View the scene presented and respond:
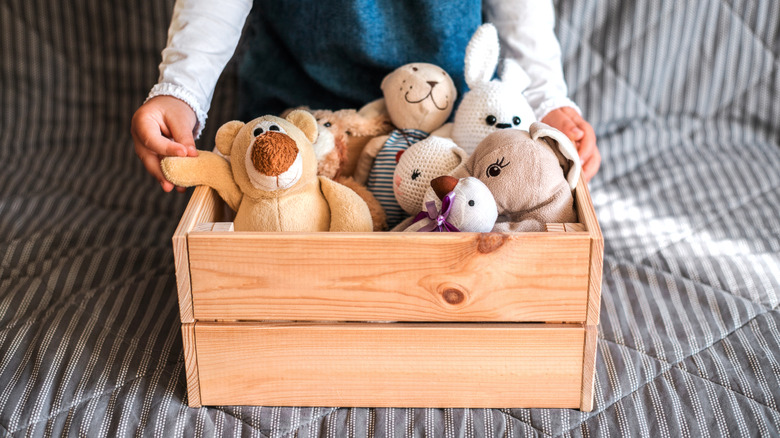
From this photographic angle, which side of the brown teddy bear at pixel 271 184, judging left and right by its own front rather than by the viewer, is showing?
front

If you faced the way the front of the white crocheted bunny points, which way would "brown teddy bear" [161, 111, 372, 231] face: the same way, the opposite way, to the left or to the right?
the same way

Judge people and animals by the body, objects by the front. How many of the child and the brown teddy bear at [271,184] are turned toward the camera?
2

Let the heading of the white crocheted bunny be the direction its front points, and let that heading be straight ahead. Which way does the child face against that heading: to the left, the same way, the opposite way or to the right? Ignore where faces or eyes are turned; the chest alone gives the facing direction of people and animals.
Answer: the same way

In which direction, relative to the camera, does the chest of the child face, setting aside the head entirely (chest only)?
toward the camera
